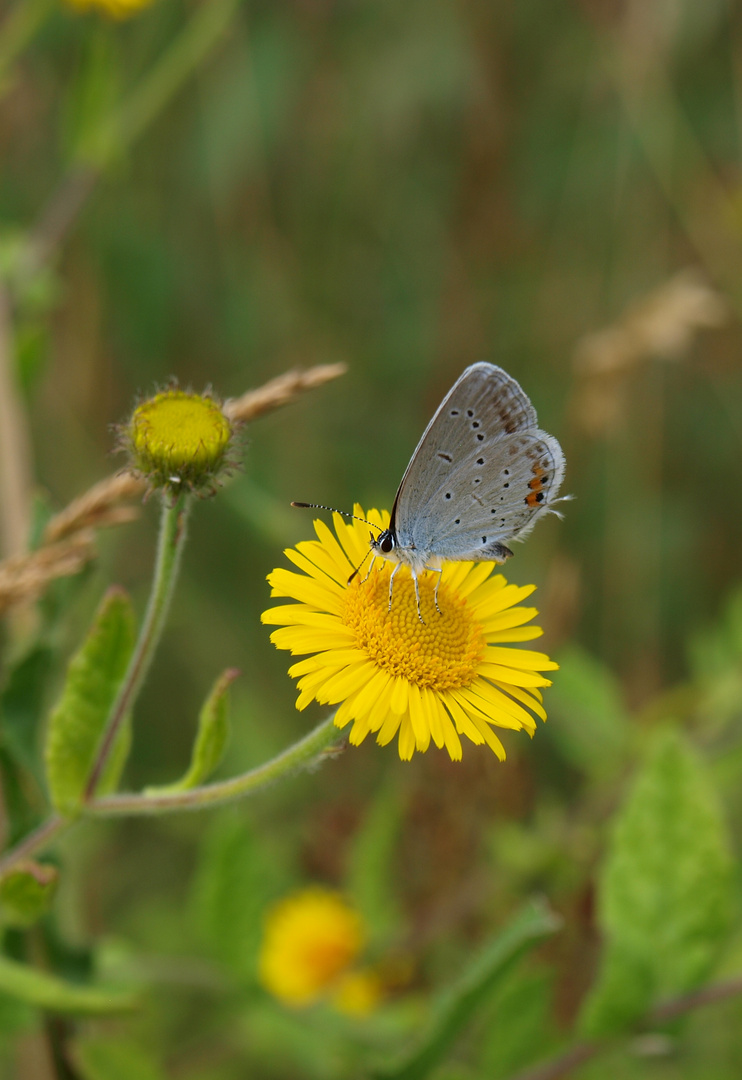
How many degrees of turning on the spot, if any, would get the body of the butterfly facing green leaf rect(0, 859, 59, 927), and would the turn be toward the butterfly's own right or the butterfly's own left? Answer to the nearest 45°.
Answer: approximately 45° to the butterfly's own left

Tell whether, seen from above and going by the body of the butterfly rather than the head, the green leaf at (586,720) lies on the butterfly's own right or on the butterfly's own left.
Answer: on the butterfly's own right

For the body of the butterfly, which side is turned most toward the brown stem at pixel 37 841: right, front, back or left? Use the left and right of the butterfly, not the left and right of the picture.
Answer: front

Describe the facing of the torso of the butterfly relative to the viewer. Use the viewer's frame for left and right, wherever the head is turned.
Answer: facing to the left of the viewer
